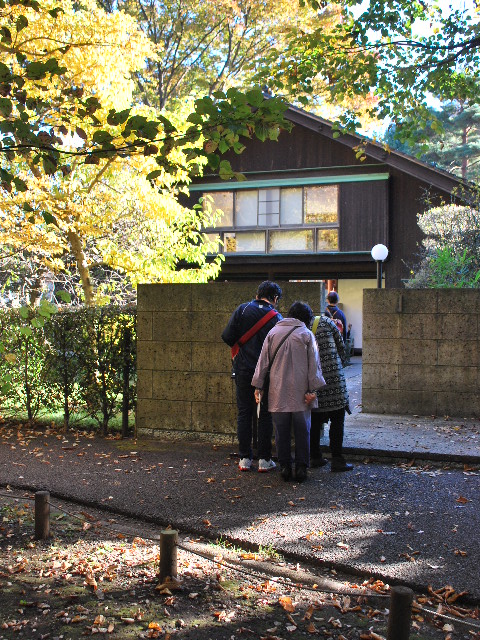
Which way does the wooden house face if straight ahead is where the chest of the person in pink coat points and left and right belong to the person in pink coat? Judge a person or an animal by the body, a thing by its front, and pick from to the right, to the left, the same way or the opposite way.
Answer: the opposite way

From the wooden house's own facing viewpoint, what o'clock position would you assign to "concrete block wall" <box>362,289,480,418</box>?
The concrete block wall is roughly at 12 o'clock from the wooden house.

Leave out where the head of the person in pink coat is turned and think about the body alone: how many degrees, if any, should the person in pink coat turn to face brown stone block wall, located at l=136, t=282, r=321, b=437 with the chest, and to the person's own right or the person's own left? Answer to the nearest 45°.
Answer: approximately 45° to the person's own left

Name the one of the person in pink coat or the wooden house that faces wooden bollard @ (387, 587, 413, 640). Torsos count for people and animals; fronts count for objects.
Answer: the wooden house

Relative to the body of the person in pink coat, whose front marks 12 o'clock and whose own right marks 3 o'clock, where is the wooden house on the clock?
The wooden house is roughly at 12 o'clock from the person in pink coat.

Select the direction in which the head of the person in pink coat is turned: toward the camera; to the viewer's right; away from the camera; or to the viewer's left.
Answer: away from the camera

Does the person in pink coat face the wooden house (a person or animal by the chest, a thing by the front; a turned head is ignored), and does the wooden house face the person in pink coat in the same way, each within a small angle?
yes

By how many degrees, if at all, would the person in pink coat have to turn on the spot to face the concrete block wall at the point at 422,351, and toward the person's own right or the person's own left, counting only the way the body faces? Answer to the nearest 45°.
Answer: approximately 45° to the person's own right

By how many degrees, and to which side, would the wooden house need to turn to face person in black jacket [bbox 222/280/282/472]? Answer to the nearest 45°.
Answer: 0° — it already faces them

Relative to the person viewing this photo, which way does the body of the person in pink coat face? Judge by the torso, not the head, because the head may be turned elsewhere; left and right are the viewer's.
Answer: facing away from the viewer

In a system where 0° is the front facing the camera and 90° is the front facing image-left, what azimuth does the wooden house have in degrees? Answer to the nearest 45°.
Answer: approximately 0°

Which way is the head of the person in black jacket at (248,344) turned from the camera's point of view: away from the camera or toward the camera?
away from the camera

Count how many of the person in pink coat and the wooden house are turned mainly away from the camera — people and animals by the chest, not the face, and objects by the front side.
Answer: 1

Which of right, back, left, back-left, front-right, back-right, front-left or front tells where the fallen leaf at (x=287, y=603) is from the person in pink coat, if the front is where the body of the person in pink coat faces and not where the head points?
back

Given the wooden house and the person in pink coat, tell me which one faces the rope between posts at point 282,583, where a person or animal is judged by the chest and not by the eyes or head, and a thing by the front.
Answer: the wooden house

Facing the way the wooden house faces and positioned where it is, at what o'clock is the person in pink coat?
The person in pink coat is roughly at 12 o'clock from the wooden house.

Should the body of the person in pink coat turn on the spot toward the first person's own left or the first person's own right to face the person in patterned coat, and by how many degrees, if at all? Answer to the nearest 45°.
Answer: approximately 45° to the first person's own right
